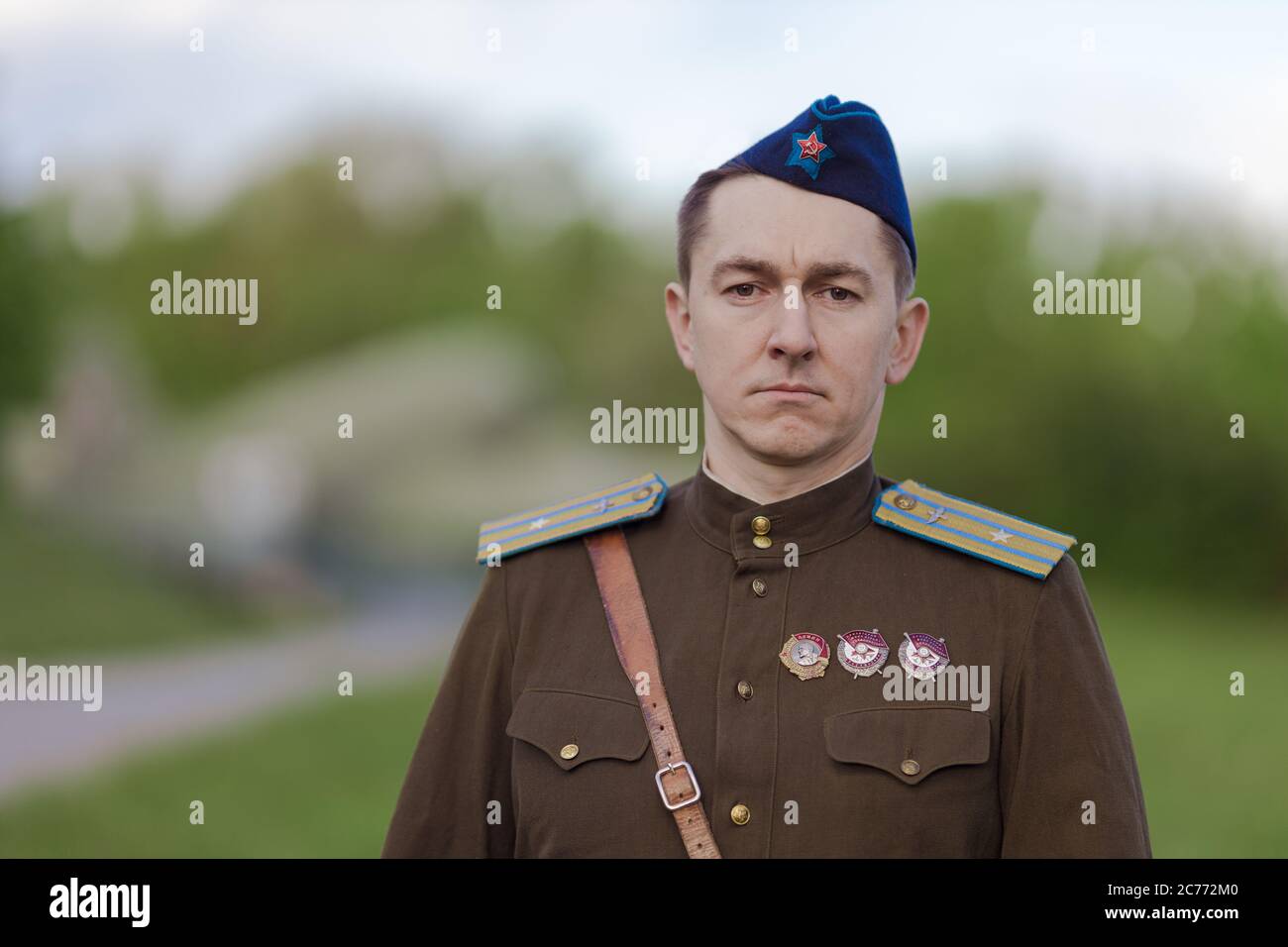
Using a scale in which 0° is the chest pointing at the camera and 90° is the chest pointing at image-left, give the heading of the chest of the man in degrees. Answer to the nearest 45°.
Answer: approximately 0°
